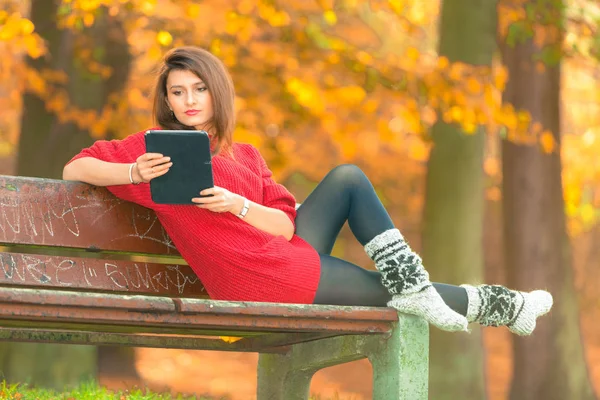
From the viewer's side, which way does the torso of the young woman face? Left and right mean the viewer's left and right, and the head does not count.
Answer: facing the viewer

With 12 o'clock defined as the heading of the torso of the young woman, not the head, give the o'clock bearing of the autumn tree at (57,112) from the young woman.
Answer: The autumn tree is roughly at 5 o'clock from the young woman.

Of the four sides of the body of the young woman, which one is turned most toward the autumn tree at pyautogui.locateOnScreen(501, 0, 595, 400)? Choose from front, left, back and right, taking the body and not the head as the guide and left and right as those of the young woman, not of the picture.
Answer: back

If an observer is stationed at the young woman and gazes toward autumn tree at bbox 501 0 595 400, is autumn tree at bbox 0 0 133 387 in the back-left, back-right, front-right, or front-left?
front-left

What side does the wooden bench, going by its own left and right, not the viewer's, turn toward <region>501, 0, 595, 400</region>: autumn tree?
left

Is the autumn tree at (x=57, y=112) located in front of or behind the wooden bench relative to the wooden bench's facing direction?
behind
